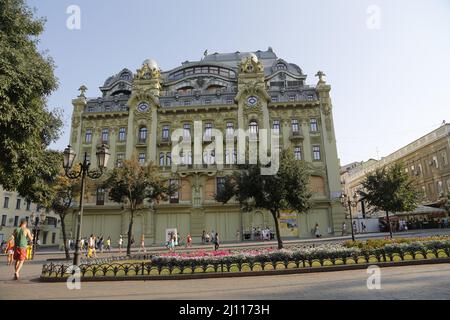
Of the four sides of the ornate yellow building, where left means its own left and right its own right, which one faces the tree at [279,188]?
front

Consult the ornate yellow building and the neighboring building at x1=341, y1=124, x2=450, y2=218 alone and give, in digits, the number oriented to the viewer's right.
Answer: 0

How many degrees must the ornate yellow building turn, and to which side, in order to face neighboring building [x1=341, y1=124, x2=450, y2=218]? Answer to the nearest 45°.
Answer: approximately 90° to its left

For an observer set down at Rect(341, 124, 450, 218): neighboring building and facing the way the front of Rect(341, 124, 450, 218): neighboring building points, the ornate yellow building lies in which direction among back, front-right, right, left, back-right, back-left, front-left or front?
front

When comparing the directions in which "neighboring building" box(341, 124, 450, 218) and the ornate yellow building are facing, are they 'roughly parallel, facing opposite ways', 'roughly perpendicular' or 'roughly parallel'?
roughly perpendicular

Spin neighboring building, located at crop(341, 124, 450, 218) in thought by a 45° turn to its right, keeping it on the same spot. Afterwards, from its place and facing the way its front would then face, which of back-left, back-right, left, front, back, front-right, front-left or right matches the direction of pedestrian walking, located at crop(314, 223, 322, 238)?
front-left

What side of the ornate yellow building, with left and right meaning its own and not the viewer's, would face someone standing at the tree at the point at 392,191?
left

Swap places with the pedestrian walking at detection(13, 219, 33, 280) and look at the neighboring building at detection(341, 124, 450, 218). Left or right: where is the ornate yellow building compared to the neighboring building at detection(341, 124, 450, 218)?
left

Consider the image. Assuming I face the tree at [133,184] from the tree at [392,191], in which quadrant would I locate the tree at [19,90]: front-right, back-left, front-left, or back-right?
front-left

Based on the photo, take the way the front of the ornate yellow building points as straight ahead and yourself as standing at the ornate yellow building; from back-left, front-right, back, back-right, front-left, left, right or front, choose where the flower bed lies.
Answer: front

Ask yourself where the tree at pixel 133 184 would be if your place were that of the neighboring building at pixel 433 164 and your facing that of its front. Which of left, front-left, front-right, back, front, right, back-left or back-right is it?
front

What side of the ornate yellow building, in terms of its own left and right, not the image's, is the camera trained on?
front

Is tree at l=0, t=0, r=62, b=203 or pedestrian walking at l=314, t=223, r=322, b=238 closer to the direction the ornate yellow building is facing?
the tree

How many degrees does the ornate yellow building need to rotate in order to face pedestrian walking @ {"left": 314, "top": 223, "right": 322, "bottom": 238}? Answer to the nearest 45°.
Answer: approximately 90° to its left

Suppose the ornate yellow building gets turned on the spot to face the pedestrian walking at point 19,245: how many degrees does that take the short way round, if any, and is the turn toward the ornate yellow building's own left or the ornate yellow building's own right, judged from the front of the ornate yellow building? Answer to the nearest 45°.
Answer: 0° — it already faces them

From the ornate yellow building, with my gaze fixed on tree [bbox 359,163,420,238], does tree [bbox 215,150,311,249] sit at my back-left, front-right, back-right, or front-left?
front-right

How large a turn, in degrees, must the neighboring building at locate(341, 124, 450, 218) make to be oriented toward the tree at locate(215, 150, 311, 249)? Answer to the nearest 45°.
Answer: approximately 45° to its left

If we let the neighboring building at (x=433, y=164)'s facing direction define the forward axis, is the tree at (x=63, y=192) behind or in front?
in front

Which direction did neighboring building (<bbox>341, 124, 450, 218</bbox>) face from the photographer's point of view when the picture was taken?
facing the viewer and to the left of the viewer
